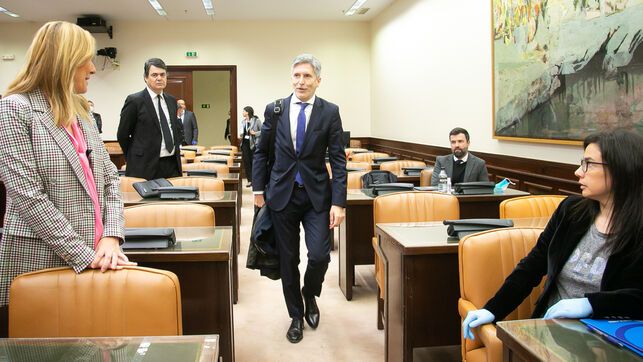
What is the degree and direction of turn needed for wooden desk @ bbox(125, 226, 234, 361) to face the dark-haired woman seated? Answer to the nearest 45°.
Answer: approximately 45° to its left

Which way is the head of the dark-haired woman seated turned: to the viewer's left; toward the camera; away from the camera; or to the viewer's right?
to the viewer's left

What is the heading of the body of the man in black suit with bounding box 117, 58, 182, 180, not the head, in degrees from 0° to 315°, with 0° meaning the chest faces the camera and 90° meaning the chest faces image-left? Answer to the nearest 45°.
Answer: approximately 315°

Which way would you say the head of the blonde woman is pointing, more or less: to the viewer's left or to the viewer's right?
to the viewer's right

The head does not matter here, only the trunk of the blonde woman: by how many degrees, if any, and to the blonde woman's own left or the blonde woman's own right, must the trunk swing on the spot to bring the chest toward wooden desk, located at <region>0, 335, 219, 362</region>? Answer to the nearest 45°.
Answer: approximately 45° to the blonde woman's own right
